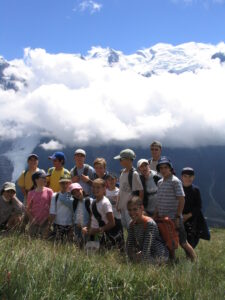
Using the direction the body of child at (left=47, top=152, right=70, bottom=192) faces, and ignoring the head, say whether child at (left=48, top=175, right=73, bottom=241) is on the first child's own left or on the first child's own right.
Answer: on the first child's own left

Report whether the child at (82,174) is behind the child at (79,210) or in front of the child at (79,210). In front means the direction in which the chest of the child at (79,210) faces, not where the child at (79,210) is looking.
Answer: behind

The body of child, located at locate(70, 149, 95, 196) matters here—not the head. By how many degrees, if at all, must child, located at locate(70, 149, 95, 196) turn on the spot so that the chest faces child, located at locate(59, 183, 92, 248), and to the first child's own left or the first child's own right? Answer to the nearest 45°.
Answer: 0° — they already face them

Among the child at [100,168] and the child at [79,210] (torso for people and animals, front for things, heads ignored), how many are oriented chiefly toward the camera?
2

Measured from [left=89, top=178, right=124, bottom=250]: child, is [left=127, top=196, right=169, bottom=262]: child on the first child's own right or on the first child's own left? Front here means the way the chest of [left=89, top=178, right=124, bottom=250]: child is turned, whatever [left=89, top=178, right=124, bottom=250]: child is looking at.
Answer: on the first child's own left

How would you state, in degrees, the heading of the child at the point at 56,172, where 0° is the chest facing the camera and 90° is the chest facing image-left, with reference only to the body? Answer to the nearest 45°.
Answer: approximately 45°

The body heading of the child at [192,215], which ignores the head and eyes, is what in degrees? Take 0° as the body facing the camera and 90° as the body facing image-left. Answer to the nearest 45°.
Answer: approximately 45°

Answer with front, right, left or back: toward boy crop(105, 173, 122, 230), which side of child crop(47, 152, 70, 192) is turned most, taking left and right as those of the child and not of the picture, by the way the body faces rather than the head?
left
